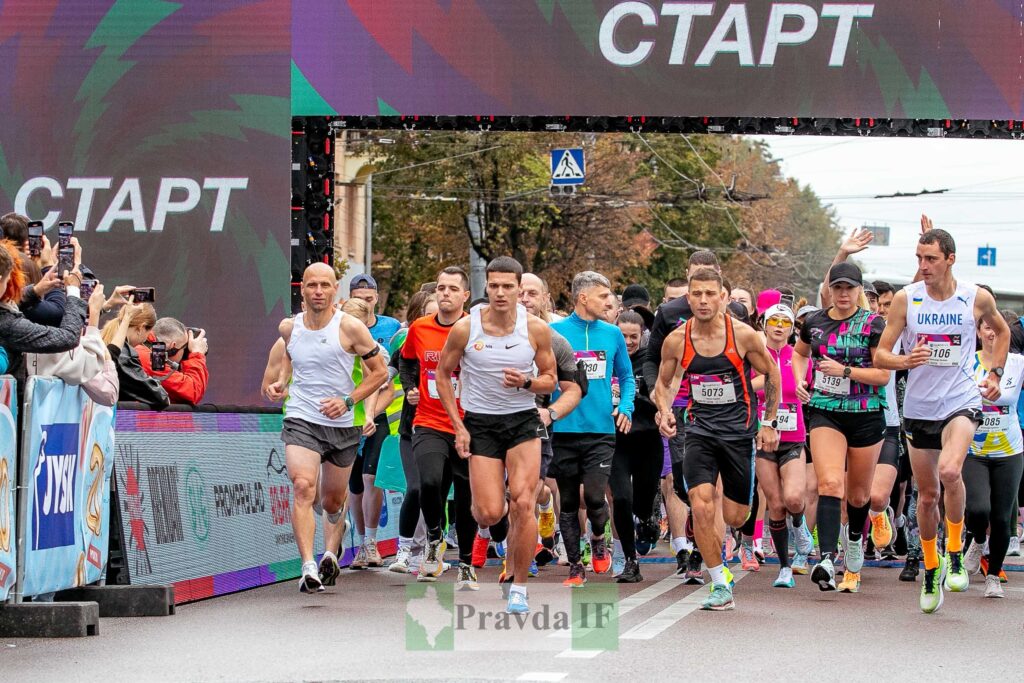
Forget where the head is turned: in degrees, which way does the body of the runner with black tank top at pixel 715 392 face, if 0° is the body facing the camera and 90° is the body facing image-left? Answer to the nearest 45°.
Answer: approximately 0°

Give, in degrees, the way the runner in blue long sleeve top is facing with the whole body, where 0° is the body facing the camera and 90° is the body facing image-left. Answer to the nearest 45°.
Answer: approximately 0°

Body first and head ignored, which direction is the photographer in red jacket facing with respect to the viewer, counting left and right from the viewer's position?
facing to the right of the viewer

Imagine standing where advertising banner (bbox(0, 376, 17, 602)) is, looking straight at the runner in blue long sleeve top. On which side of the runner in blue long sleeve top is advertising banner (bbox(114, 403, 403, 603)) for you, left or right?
left

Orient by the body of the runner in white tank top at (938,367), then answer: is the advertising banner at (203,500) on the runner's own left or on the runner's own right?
on the runner's own right
